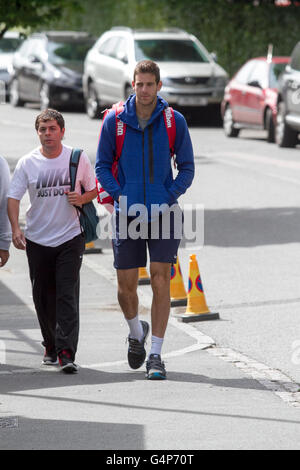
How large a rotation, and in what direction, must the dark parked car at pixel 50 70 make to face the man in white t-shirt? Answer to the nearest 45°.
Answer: approximately 45° to its right

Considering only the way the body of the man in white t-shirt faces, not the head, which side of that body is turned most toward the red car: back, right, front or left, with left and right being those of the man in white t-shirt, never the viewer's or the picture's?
back

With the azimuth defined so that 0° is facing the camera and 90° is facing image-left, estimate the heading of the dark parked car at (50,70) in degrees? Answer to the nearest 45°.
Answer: approximately 315°

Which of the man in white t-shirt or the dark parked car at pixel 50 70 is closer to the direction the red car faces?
the man in white t-shirt
